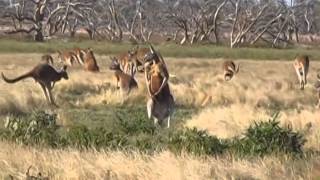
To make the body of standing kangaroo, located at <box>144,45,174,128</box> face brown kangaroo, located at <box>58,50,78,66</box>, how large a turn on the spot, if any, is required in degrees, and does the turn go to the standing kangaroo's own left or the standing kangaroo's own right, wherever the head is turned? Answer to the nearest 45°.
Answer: approximately 135° to the standing kangaroo's own right

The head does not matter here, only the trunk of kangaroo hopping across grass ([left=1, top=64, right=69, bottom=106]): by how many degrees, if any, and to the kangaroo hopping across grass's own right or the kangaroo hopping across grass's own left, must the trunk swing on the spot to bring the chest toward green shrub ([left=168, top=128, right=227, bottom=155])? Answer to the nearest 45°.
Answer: approximately 90° to the kangaroo hopping across grass's own right

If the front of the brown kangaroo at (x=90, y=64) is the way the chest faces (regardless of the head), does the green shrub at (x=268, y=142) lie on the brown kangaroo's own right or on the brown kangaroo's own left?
on the brown kangaroo's own left

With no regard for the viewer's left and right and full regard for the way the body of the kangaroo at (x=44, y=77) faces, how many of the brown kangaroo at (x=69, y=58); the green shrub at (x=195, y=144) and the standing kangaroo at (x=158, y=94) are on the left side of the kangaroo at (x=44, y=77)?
1

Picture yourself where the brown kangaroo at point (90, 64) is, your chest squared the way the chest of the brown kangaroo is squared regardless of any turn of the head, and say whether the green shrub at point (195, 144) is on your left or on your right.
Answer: on your left

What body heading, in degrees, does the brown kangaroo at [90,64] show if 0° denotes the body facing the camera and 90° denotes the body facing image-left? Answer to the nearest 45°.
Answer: approximately 90°

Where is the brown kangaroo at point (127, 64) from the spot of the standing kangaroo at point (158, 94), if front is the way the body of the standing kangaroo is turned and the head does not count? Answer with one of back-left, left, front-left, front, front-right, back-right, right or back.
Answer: back-right

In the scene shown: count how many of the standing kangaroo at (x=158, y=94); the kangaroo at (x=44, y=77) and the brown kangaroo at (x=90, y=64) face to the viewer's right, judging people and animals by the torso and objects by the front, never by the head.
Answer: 1

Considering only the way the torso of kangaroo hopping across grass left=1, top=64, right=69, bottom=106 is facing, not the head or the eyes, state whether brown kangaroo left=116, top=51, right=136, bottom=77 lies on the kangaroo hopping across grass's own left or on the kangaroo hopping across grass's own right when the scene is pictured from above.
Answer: on the kangaroo hopping across grass's own left

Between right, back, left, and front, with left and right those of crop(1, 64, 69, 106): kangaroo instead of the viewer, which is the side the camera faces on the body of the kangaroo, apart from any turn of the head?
right
